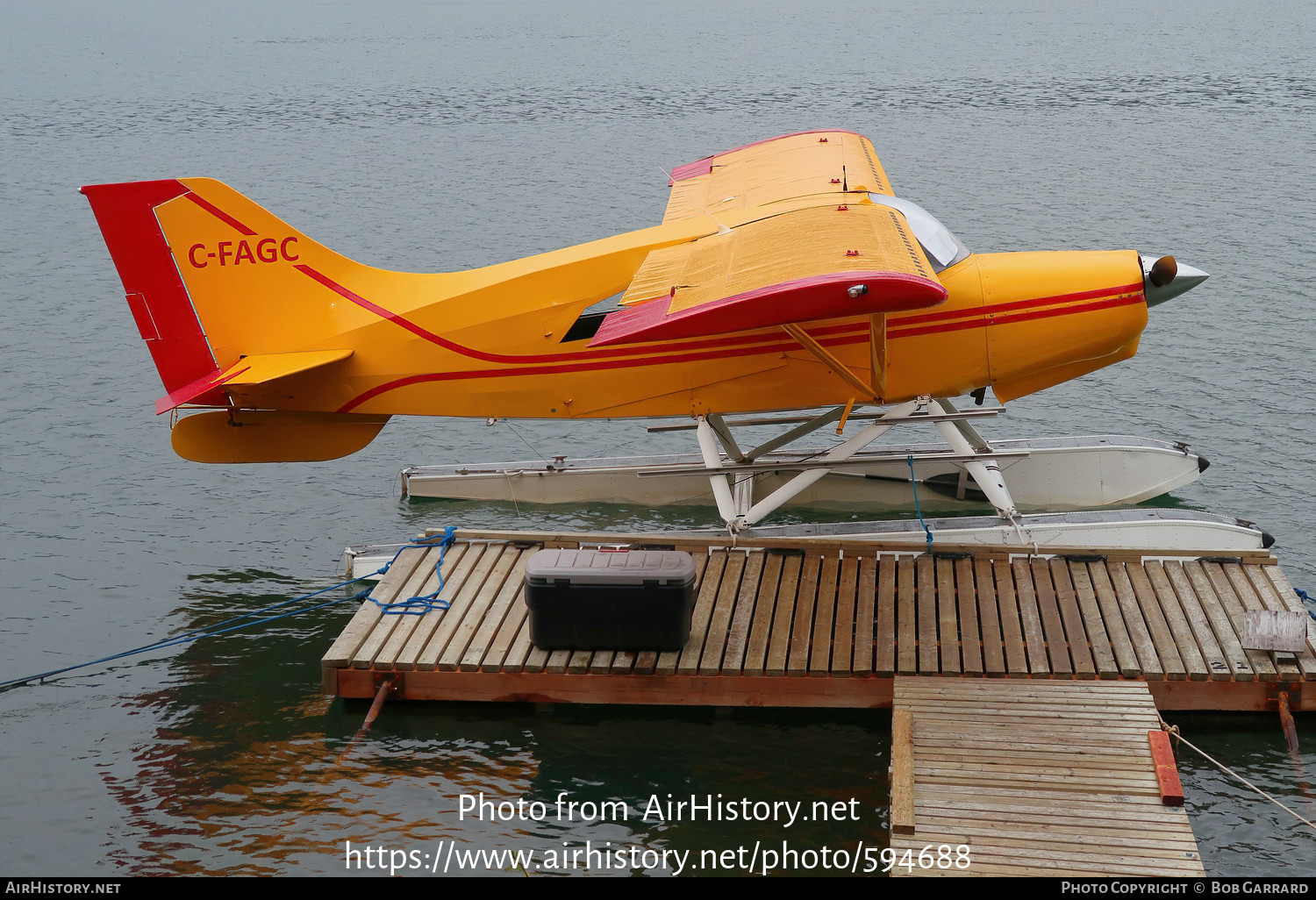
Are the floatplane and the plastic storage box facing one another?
no

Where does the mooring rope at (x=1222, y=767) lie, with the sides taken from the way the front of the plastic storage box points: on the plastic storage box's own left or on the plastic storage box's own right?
on the plastic storage box's own left

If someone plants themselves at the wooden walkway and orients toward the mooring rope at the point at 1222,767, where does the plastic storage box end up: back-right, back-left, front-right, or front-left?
back-left

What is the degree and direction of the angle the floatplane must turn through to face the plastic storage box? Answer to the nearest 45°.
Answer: approximately 90° to its right

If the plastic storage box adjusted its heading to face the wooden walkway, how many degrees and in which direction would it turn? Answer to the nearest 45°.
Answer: approximately 45° to its left

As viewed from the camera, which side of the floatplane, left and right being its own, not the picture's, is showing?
right

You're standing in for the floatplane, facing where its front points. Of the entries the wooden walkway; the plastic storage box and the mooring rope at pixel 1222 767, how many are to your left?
0

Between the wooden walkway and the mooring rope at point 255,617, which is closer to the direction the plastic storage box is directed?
the wooden walkway

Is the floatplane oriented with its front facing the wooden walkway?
no

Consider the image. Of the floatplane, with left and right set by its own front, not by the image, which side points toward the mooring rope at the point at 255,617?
back

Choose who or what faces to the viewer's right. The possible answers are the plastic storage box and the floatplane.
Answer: the floatplane

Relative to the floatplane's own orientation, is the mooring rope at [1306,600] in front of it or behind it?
in front
